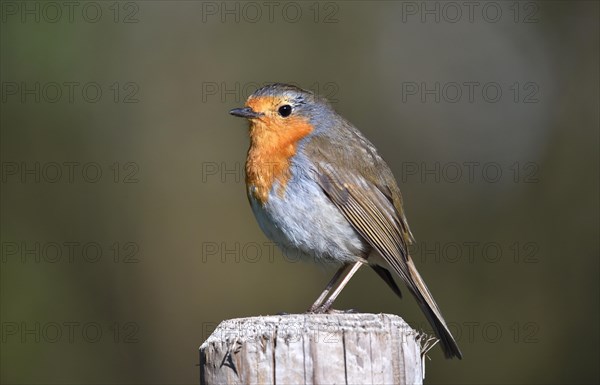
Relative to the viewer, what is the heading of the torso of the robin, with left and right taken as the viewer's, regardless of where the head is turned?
facing to the left of the viewer
